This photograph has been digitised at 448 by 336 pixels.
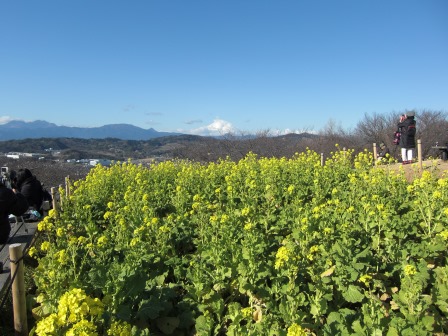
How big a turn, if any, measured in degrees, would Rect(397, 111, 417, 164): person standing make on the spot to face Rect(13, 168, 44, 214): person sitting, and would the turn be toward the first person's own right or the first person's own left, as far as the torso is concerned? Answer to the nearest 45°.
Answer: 0° — they already face them
